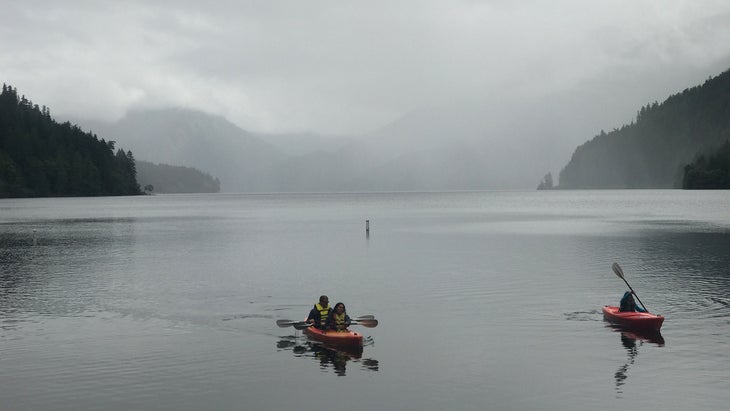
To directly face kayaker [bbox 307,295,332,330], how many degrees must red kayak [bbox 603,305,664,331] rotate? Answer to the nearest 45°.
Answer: approximately 90° to its right

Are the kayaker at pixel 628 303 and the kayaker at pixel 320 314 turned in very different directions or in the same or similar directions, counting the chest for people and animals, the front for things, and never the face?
same or similar directions

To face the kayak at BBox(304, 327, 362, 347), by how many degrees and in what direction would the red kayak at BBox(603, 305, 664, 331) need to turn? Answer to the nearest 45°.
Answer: approximately 90° to its right

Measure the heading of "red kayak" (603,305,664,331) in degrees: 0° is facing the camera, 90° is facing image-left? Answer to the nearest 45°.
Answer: approximately 315°

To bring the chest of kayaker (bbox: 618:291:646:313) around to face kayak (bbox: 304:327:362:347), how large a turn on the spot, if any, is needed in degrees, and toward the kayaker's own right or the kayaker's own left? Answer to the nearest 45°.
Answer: approximately 90° to the kayaker's own right

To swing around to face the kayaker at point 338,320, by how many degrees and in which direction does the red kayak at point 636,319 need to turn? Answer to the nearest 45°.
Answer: approximately 90° to its right

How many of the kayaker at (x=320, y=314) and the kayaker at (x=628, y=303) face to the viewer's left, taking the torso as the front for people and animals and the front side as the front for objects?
0

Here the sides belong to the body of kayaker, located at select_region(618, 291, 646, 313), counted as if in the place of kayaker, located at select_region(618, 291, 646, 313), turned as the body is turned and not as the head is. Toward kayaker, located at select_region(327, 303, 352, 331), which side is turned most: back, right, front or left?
right

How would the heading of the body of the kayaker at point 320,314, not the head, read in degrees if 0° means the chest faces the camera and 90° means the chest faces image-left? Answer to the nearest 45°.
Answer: approximately 315°
